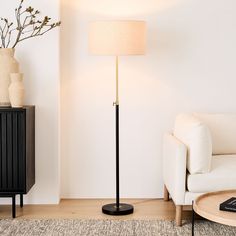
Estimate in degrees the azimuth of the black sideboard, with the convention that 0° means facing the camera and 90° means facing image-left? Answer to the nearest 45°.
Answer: approximately 0°

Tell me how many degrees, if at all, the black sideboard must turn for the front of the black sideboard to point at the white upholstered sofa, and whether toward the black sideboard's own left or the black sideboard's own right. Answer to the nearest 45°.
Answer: approximately 45° to the black sideboard's own left
